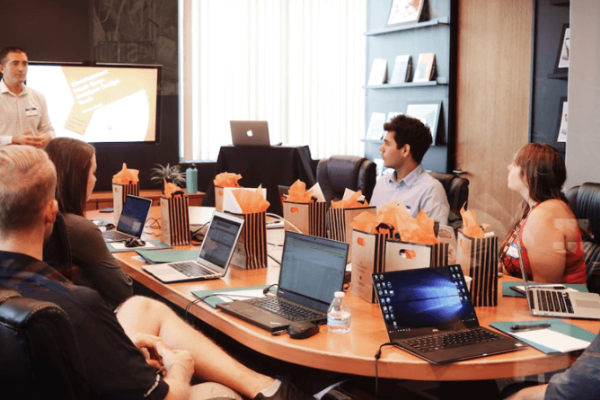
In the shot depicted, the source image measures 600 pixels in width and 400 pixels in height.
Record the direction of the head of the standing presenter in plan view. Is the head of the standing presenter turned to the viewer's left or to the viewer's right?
to the viewer's right

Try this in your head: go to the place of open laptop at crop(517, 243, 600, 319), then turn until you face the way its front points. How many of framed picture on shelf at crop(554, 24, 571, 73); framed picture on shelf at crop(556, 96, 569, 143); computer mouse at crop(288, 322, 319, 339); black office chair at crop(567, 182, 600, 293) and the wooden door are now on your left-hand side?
4

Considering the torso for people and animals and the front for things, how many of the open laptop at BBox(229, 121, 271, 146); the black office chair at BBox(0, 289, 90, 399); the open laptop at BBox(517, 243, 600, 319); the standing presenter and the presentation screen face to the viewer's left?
0

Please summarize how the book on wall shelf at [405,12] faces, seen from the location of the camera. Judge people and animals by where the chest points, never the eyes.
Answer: facing the viewer and to the left of the viewer

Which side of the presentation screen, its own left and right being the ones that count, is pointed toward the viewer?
front

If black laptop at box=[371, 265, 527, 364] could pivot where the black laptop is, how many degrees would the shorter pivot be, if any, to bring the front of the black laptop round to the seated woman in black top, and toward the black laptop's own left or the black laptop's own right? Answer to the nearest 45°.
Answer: approximately 135° to the black laptop's own right

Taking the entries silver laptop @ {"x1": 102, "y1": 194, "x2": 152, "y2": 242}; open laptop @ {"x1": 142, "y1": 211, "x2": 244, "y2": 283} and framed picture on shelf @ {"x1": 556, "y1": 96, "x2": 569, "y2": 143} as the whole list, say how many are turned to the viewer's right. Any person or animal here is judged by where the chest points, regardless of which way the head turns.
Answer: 0

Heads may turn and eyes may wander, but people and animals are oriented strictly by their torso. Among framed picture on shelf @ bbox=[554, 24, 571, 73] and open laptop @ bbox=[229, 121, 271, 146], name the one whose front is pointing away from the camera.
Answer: the open laptop

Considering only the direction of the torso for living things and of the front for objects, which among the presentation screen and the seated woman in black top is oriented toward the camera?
the presentation screen

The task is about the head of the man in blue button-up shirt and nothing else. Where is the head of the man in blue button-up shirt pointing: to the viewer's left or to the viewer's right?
to the viewer's left

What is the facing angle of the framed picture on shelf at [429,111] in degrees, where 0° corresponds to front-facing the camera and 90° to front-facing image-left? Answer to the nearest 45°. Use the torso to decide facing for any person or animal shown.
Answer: approximately 45°

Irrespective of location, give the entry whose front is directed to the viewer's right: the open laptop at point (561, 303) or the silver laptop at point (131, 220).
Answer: the open laptop

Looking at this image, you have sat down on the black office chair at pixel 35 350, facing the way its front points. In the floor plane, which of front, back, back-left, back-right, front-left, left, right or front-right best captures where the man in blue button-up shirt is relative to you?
front

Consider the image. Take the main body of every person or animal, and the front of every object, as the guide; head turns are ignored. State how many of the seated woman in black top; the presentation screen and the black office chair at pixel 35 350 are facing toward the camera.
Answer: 1

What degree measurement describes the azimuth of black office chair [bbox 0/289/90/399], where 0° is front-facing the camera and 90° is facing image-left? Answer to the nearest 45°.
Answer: approximately 225°

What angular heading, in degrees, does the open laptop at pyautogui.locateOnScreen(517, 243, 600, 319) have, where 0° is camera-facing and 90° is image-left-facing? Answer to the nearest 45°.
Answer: approximately 270°

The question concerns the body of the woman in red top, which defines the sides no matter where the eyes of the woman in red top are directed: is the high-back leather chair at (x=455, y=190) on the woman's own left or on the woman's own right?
on the woman's own right

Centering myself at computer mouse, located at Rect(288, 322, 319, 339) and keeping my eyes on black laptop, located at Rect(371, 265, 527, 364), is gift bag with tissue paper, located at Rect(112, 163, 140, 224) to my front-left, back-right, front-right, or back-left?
back-left

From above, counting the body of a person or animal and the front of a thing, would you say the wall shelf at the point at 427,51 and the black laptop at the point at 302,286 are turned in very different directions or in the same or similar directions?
same or similar directions
